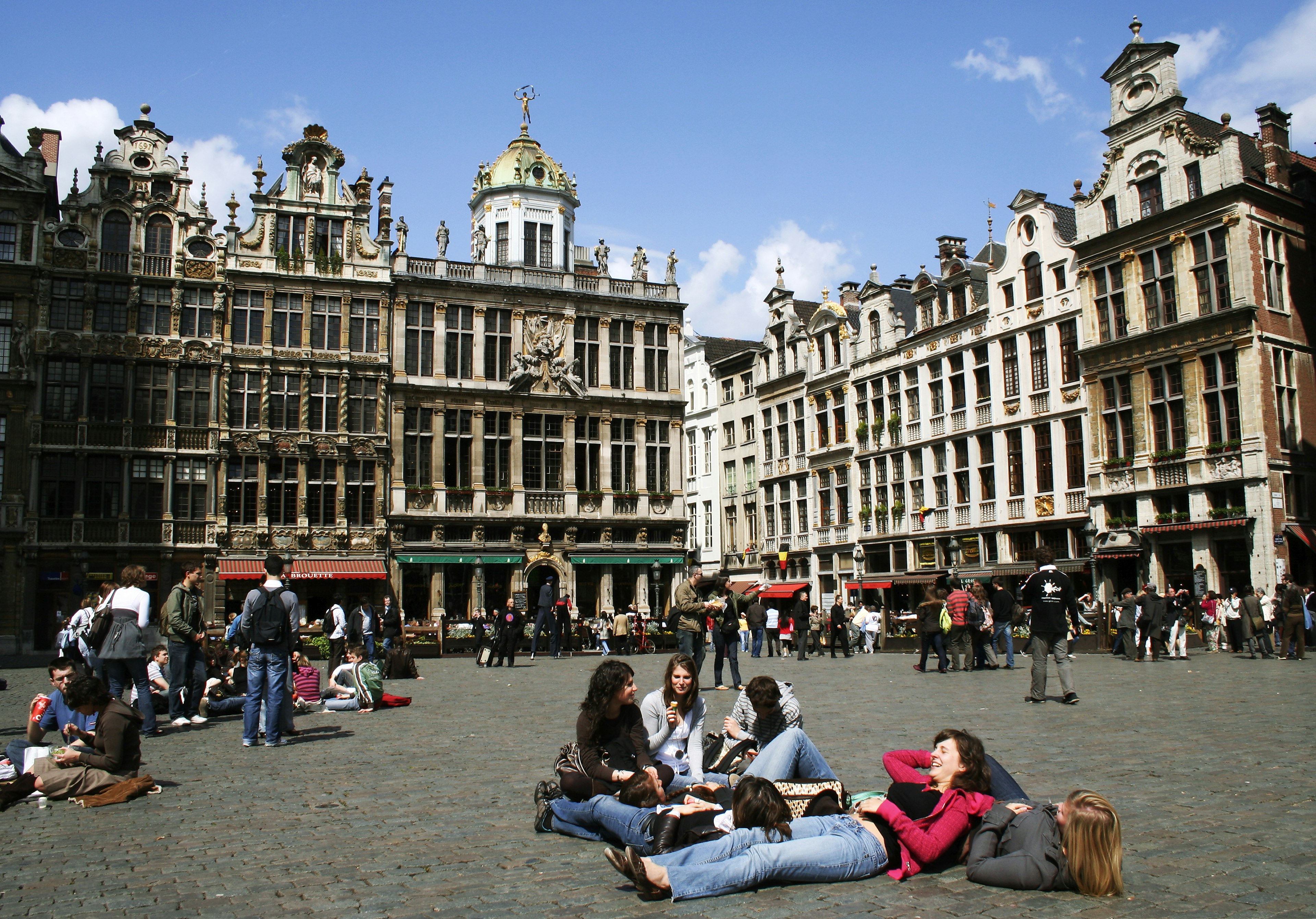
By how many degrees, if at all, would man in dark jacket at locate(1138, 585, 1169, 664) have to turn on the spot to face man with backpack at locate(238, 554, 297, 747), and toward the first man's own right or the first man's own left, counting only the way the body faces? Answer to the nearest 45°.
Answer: approximately 135° to the first man's own left

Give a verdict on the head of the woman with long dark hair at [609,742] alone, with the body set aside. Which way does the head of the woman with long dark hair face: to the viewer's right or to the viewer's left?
to the viewer's right

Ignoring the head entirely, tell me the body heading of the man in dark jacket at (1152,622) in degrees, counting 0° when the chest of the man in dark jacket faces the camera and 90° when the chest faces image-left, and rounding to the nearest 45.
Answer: approximately 180°

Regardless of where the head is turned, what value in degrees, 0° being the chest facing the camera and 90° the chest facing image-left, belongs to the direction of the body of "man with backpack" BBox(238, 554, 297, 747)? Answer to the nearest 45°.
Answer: approximately 180°

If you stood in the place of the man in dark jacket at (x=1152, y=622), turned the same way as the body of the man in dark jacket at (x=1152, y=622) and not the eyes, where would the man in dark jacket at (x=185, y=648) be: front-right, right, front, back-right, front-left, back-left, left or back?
back-left

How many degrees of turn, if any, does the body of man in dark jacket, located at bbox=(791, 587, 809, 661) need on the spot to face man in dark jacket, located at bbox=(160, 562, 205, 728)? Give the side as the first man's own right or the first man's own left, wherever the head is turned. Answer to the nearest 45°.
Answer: approximately 135° to the first man's own right

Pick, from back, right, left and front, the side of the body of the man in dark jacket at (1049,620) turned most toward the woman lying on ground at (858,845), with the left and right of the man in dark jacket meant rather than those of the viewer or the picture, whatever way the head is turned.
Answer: back

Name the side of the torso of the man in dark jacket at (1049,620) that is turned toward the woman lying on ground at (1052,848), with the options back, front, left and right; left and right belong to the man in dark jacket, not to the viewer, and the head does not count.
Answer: back

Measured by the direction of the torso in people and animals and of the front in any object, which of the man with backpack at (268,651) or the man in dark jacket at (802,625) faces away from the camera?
the man with backpack

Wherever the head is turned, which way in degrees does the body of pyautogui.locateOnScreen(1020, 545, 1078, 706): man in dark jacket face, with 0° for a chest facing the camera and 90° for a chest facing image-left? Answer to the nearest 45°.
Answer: approximately 180°

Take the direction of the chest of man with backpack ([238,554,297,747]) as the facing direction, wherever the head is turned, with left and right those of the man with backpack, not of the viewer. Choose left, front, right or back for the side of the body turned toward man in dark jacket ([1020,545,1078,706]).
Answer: right
